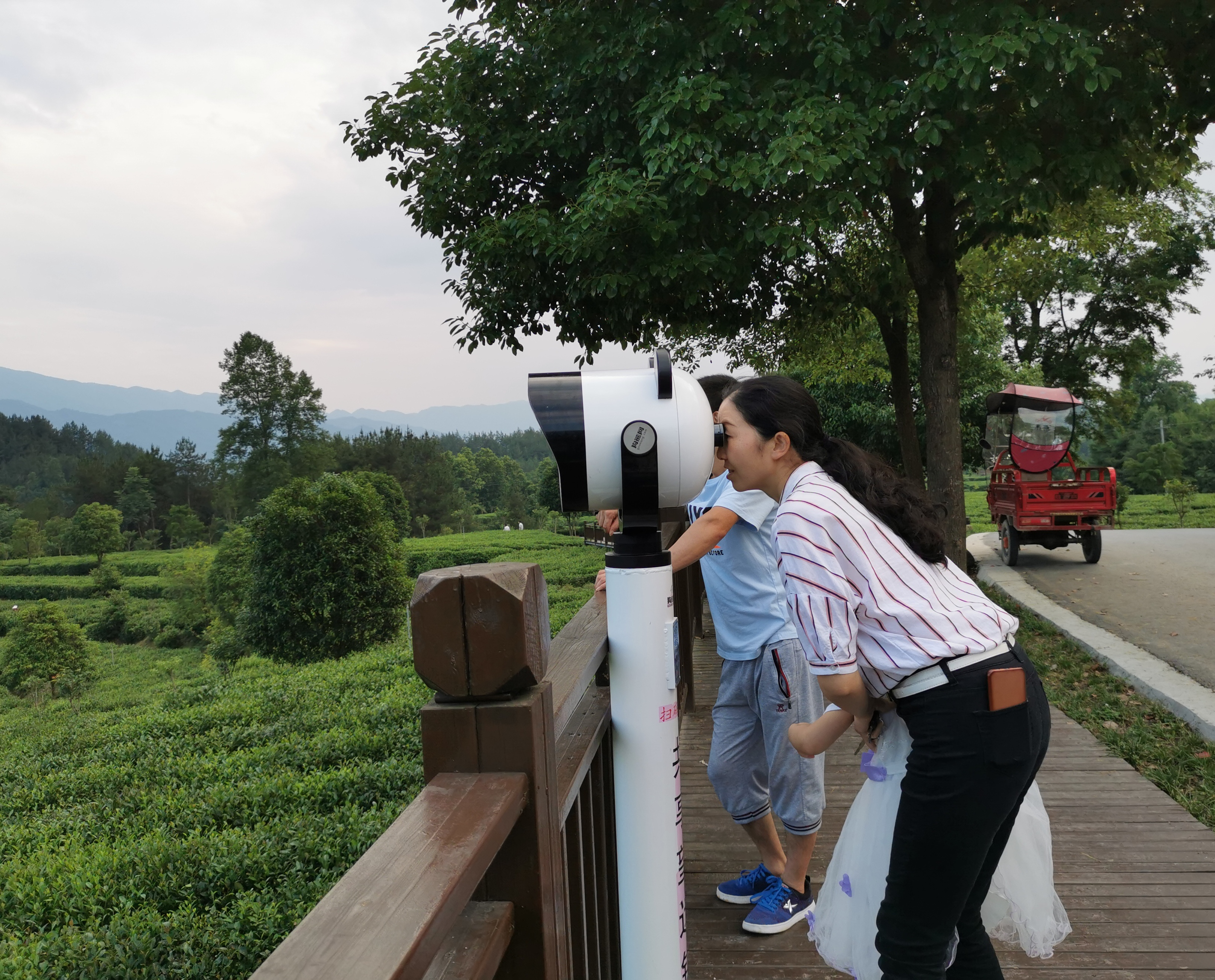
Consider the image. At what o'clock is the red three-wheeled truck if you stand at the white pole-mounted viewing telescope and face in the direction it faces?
The red three-wheeled truck is roughly at 4 o'clock from the white pole-mounted viewing telescope.

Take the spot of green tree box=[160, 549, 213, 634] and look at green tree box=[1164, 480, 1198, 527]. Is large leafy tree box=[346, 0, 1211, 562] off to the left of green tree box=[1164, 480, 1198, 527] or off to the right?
right

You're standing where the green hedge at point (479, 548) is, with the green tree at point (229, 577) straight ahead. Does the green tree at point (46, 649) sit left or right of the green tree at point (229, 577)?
left

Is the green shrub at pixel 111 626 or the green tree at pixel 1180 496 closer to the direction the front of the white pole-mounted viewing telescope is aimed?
the green shrub

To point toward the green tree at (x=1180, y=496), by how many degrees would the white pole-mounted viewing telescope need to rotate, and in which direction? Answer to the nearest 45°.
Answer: approximately 135° to its right

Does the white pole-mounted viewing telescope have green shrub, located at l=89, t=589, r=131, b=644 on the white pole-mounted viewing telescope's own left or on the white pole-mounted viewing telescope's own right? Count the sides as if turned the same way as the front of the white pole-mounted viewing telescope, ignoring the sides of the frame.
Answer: on the white pole-mounted viewing telescope's own right

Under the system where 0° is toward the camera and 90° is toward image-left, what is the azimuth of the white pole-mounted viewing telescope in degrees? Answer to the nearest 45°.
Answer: approximately 90°

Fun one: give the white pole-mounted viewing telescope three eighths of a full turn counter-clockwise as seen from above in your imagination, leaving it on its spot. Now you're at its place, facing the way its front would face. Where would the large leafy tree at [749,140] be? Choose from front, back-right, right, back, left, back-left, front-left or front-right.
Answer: back-left
